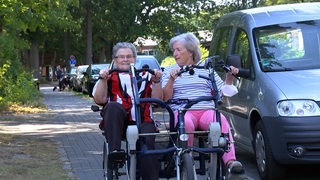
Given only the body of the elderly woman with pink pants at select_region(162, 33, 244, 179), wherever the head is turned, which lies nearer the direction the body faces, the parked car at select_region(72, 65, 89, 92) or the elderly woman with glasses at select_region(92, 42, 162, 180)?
the elderly woman with glasses

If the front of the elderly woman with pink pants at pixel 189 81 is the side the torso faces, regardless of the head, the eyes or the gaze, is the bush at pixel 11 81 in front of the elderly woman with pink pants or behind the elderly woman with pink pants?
behind

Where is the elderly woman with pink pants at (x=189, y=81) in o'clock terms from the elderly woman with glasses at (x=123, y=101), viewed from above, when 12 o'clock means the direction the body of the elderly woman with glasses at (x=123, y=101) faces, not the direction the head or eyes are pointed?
the elderly woman with pink pants at (x=189, y=81) is roughly at 9 o'clock from the elderly woman with glasses at (x=123, y=101).

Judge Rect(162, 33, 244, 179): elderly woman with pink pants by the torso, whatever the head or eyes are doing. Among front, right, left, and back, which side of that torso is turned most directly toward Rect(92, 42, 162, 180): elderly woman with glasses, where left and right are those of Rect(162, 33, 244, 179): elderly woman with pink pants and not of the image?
right

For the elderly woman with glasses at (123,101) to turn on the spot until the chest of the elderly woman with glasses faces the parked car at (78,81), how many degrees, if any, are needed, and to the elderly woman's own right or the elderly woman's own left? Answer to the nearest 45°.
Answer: approximately 180°

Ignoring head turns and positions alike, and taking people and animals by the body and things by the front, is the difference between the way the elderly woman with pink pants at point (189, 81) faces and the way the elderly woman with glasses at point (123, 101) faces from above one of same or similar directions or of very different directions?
same or similar directions

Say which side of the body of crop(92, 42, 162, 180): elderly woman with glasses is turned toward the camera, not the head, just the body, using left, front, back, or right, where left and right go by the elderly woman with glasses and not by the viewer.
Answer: front

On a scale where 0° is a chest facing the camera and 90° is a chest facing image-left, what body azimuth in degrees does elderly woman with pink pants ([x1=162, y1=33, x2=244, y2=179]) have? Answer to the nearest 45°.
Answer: approximately 0°

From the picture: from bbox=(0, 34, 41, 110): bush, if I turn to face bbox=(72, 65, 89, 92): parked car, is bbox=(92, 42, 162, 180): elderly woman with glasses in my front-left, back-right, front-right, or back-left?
back-right

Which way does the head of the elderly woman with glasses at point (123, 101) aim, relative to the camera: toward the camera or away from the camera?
toward the camera

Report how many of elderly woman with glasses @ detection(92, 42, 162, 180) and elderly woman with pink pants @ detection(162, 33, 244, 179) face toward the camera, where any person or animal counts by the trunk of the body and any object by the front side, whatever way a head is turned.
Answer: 2

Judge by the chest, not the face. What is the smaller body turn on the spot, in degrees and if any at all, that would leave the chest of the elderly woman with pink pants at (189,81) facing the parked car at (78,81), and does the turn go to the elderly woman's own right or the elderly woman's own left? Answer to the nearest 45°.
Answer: approximately 180°
